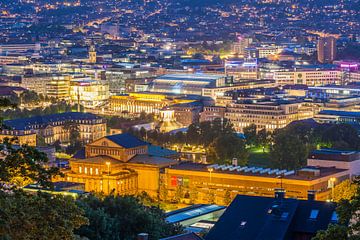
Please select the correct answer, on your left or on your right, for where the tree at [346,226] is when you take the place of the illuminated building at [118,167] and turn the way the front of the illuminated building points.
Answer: on your left

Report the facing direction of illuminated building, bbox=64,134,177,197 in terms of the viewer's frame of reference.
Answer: facing the viewer and to the left of the viewer

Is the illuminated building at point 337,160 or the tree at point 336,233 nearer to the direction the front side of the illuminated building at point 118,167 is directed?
the tree

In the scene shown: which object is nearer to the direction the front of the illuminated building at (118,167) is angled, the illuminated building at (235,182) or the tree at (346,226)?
the tree

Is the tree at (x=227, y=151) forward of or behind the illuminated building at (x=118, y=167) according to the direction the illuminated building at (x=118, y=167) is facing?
behind

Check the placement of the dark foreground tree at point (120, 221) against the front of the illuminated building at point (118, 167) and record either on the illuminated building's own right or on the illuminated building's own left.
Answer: on the illuminated building's own left

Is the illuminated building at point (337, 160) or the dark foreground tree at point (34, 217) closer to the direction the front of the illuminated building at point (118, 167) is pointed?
the dark foreground tree

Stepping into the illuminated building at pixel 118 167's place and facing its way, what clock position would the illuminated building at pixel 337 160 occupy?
the illuminated building at pixel 337 160 is roughly at 8 o'clock from the illuminated building at pixel 118 167.

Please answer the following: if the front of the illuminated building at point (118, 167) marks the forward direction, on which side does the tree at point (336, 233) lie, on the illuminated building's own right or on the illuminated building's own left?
on the illuminated building's own left
